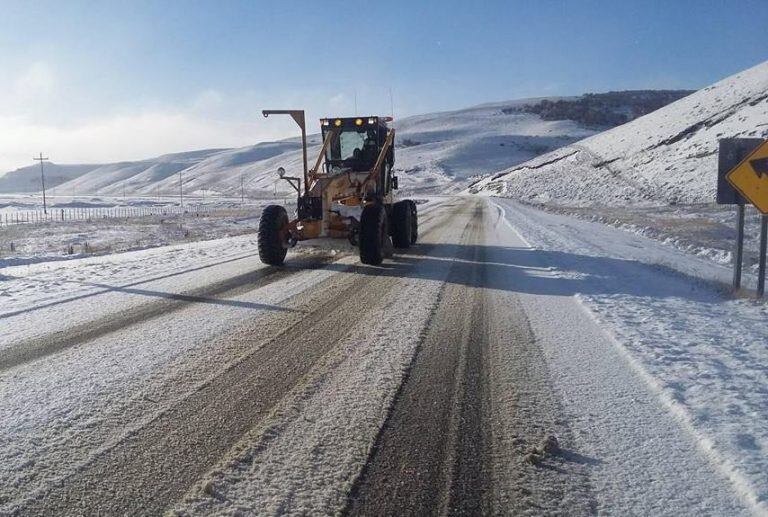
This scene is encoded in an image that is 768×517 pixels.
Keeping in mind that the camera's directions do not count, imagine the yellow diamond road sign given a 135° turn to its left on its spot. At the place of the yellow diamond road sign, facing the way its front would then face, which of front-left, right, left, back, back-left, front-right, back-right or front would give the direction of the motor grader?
back-left

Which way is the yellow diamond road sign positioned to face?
toward the camera
